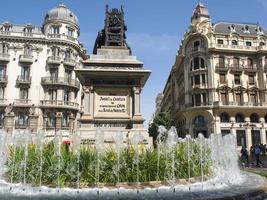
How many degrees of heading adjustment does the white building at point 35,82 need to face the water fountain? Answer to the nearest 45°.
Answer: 0° — it already faces it

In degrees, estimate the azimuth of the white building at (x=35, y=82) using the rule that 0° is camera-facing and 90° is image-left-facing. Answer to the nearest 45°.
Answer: approximately 0°
